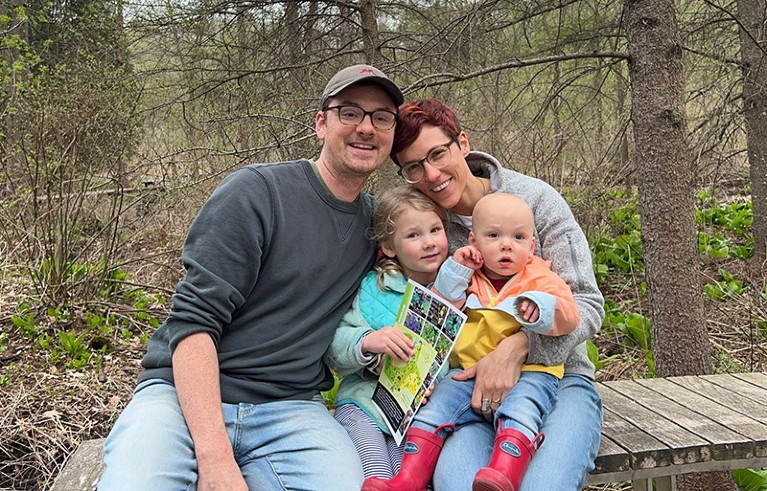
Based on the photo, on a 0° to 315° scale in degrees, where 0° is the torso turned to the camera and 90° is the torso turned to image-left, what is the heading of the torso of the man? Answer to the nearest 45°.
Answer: approximately 315°

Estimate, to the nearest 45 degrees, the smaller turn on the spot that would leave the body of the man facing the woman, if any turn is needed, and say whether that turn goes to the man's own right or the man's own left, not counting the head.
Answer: approximately 45° to the man's own left

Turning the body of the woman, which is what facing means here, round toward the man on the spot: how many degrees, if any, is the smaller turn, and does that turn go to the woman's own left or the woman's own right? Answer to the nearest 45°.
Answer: approximately 45° to the woman's own right

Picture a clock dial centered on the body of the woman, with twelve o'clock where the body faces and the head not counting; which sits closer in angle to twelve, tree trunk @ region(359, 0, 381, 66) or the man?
the man

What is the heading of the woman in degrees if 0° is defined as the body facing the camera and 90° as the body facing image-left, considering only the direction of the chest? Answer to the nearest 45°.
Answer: approximately 45°

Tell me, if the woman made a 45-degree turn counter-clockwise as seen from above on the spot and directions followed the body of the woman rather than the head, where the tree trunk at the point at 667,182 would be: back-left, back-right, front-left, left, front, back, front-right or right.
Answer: back-left

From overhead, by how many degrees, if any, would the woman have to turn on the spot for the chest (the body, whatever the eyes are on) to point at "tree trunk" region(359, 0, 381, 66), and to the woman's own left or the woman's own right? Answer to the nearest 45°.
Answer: approximately 135° to the woman's own right

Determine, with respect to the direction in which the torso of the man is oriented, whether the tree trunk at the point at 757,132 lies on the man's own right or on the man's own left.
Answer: on the man's own left
